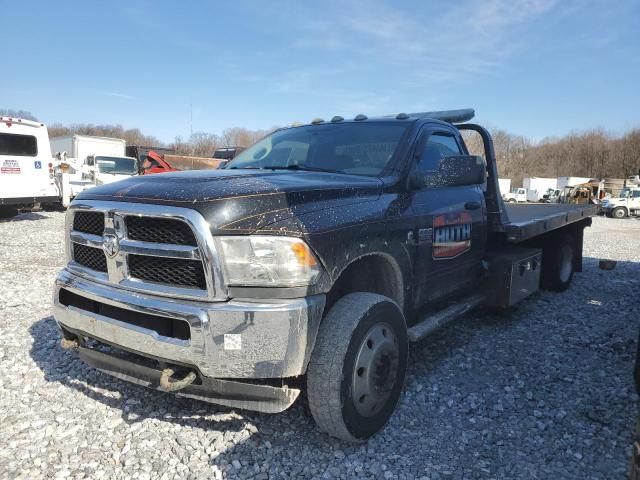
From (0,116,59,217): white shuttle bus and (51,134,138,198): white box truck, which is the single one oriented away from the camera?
the white shuttle bus

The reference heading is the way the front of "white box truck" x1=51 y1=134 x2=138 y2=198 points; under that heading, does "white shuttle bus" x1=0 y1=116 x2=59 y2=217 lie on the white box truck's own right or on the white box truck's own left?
on the white box truck's own right

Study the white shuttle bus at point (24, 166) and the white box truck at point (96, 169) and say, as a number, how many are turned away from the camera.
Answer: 1

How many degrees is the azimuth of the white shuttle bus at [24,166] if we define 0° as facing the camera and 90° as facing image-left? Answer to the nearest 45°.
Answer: approximately 180°

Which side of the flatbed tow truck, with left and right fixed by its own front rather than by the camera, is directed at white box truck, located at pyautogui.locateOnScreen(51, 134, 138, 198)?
right

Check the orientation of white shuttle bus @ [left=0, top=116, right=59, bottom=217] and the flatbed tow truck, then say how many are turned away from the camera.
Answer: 1

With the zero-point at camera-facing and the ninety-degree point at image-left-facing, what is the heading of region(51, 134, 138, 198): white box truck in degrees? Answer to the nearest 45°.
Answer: approximately 315°

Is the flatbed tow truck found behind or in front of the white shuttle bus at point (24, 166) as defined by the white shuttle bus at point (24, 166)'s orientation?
behind

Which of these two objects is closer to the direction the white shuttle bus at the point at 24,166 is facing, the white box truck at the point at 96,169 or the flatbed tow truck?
the white box truck

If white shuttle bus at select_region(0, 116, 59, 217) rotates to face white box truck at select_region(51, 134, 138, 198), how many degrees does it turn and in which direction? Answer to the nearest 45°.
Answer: approximately 45° to its right

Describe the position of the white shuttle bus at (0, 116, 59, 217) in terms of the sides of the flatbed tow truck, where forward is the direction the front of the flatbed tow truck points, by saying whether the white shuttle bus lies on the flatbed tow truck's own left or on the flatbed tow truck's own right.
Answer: on the flatbed tow truck's own right
